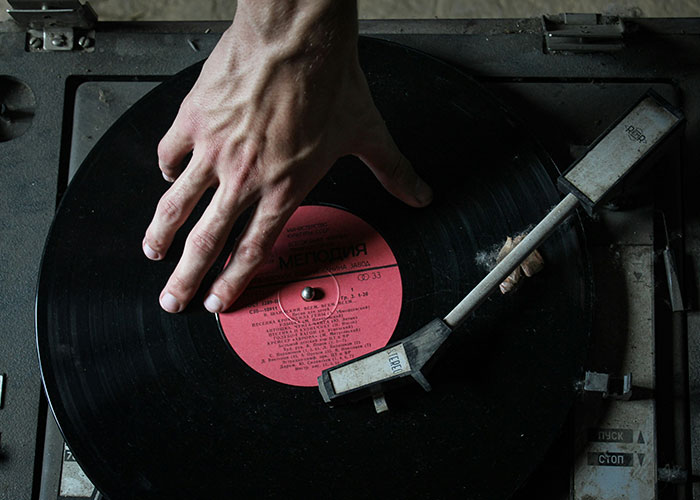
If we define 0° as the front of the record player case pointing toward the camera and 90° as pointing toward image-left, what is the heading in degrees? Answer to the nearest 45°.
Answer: approximately 0°
